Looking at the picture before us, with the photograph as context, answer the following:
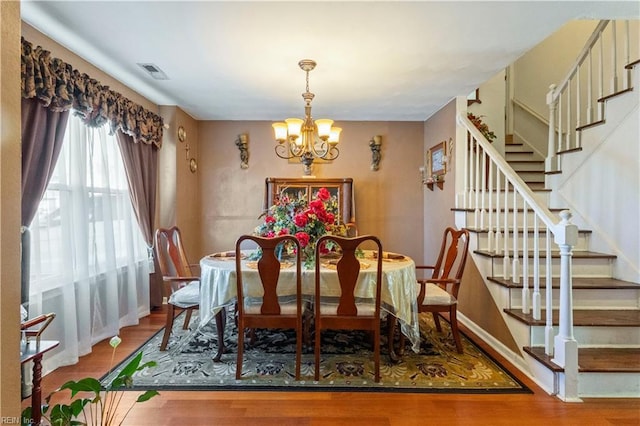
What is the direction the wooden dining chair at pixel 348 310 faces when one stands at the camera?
facing away from the viewer

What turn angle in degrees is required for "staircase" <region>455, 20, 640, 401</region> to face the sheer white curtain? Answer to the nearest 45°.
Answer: approximately 45° to its right

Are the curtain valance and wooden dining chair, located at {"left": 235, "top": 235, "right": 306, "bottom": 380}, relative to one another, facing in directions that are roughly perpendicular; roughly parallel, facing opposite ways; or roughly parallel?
roughly perpendicular

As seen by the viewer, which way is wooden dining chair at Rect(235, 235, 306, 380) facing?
away from the camera

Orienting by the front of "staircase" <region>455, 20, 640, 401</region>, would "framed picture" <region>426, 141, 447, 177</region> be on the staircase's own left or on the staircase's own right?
on the staircase's own right

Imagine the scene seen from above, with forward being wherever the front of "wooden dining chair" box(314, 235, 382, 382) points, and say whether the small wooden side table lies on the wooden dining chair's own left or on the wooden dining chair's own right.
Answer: on the wooden dining chair's own left

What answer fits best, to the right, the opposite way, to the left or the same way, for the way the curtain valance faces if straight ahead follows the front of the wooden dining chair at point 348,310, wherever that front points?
to the right

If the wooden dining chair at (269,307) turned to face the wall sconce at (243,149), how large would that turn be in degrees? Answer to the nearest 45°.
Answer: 0° — it already faces it

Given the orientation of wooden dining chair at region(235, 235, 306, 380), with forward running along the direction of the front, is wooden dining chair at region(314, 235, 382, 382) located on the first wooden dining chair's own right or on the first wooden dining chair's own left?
on the first wooden dining chair's own right
